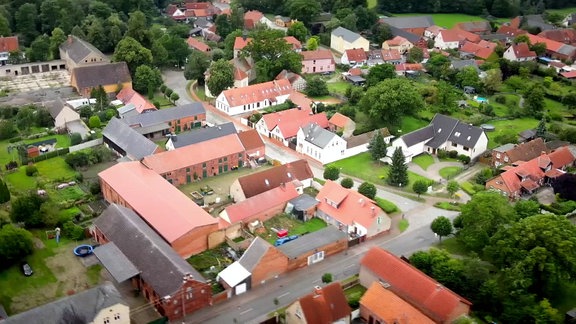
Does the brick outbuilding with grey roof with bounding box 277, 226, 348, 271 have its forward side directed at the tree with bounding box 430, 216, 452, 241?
no

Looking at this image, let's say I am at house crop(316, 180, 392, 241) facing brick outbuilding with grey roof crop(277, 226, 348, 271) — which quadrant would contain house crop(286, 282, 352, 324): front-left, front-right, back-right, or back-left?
front-left

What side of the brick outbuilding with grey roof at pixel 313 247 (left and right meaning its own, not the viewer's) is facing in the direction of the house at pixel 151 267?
right

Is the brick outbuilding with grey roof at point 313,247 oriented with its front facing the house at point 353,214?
no

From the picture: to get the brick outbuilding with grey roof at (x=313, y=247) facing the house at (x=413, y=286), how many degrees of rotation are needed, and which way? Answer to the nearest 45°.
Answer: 0° — it already faces it

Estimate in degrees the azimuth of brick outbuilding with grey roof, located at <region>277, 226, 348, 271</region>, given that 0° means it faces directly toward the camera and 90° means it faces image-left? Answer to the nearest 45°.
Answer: approximately 315°

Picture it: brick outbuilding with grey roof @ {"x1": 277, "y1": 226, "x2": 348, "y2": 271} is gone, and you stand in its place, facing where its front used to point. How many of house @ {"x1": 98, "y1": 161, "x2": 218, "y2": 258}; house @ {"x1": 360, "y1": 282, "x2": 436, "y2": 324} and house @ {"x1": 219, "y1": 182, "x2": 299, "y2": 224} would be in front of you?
1

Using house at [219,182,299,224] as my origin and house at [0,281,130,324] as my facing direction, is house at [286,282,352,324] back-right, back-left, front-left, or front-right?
front-left

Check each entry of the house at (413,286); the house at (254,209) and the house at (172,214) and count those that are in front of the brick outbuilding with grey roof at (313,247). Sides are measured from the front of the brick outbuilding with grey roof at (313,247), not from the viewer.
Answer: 1

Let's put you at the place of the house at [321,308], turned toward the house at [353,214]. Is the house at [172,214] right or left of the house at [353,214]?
left

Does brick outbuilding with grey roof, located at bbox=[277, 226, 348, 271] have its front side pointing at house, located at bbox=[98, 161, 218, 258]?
no

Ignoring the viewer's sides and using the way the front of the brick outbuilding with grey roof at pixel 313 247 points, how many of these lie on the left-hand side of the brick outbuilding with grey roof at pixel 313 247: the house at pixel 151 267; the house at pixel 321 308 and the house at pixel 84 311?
0

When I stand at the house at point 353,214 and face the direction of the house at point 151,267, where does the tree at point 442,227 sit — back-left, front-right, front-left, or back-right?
back-left

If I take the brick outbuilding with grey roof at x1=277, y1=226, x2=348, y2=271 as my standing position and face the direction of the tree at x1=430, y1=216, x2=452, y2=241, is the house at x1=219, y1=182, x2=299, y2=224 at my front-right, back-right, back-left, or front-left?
back-left

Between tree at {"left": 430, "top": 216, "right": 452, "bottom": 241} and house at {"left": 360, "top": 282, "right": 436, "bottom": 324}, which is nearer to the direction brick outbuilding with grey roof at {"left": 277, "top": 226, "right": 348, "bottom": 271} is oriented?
the house

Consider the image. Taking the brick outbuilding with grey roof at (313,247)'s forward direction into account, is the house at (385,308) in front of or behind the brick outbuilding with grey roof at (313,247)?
in front

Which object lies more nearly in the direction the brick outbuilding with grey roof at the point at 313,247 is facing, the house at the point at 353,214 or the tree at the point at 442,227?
the tree
